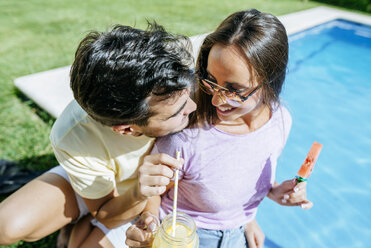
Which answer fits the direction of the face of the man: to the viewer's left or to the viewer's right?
to the viewer's right

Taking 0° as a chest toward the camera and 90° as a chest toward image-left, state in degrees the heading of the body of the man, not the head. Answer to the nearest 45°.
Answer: approximately 315°

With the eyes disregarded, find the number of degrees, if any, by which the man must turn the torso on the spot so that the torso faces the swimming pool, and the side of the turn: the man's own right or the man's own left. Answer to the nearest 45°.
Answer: approximately 90° to the man's own left
